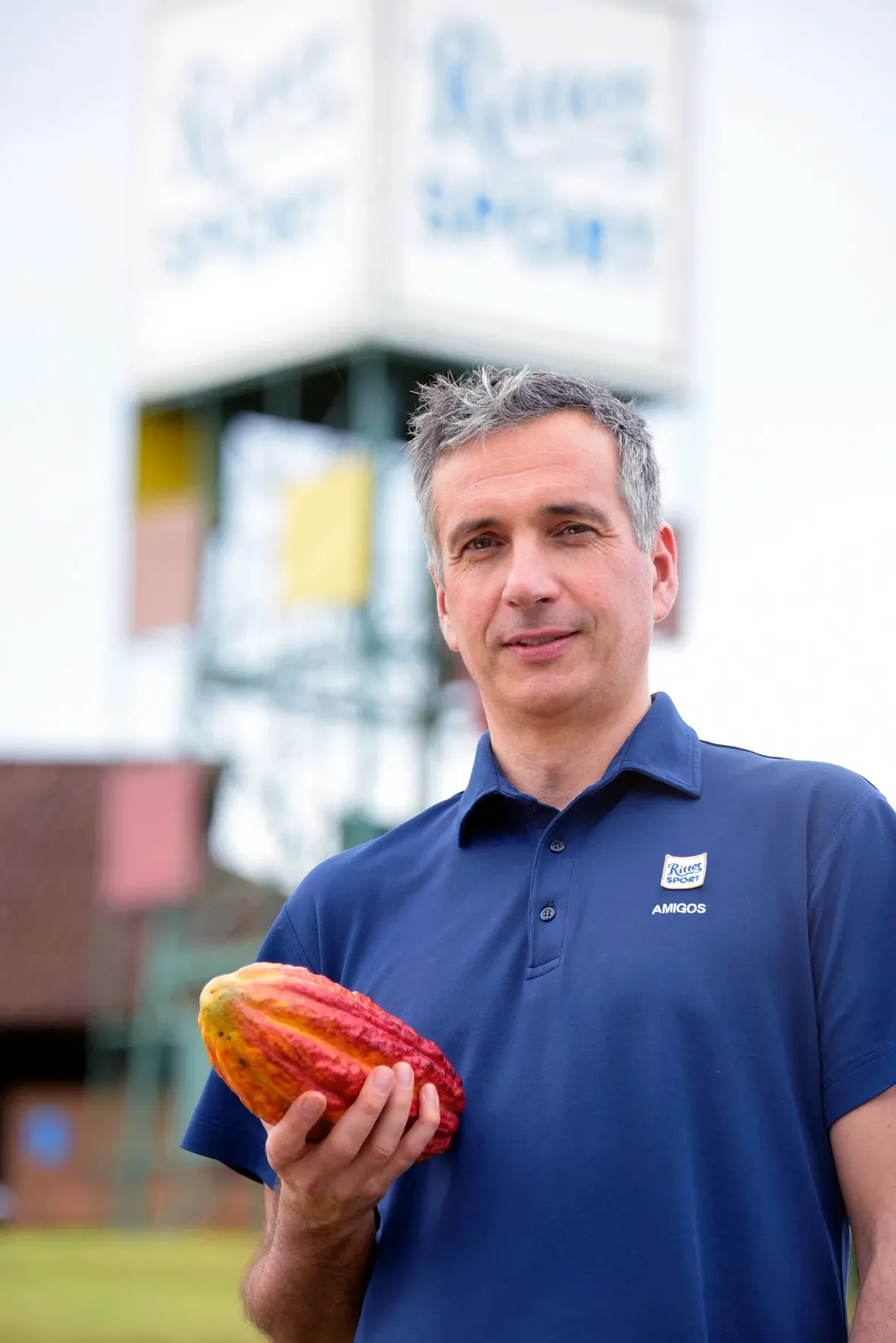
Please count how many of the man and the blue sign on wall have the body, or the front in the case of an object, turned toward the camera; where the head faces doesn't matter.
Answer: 2

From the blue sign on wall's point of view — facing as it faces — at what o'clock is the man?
The man is roughly at 12 o'clock from the blue sign on wall.

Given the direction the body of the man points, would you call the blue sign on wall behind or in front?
behind

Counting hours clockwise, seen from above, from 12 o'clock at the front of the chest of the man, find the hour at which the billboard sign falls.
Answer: The billboard sign is roughly at 6 o'clock from the man.

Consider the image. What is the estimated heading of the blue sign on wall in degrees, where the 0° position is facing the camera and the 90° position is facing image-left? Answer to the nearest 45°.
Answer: approximately 0°
